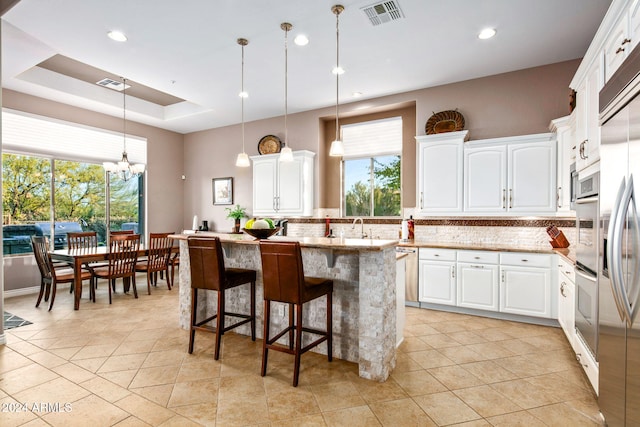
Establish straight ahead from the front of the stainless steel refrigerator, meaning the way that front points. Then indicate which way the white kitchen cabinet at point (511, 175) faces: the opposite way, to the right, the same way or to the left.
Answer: to the left

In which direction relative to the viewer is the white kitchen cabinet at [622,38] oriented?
to the viewer's left

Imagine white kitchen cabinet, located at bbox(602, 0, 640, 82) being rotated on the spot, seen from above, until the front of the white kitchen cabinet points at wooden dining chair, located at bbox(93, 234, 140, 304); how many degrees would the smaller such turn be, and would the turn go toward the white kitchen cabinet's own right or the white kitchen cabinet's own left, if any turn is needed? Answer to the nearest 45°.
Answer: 0° — it already faces it

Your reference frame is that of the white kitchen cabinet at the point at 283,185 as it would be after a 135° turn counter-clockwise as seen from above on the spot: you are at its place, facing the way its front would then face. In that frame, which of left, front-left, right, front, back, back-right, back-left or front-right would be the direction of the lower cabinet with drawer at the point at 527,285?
front-right

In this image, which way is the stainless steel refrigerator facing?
to the viewer's left

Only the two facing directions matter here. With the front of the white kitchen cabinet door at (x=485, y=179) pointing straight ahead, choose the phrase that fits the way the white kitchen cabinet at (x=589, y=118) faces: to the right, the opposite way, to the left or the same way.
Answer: to the right

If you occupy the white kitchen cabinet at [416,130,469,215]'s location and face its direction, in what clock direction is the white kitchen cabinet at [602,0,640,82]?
the white kitchen cabinet at [602,0,640,82] is roughly at 11 o'clock from the white kitchen cabinet at [416,130,469,215].

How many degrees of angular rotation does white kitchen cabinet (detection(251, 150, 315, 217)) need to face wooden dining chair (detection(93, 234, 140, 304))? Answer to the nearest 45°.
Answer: approximately 45° to its right

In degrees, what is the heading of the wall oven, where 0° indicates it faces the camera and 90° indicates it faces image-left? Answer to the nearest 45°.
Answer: approximately 90°

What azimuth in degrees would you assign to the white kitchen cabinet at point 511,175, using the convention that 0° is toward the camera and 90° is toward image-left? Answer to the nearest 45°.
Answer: approximately 0°
